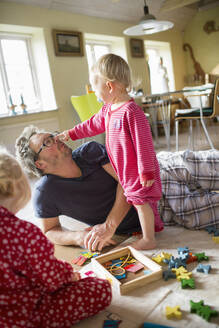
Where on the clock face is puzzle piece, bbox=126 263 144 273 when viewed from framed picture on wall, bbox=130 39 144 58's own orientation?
The puzzle piece is roughly at 12 o'clock from the framed picture on wall.

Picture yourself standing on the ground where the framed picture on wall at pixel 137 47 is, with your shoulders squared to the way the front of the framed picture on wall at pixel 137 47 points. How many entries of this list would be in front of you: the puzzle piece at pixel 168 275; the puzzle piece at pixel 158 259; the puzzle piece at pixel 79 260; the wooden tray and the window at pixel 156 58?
4

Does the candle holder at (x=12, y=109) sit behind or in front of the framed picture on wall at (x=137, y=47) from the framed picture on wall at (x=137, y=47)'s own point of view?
in front

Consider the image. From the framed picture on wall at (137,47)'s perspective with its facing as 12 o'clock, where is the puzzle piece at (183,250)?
The puzzle piece is roughly at 12 o'clock from the framed picture on wall.

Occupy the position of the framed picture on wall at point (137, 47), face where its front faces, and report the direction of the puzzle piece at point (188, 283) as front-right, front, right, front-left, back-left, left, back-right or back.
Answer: front

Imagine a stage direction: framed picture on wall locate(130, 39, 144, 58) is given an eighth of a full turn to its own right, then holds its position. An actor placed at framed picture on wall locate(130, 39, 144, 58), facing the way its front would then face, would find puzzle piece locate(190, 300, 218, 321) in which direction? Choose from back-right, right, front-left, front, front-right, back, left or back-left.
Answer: front-left

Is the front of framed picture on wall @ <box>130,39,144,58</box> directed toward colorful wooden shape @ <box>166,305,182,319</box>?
yes

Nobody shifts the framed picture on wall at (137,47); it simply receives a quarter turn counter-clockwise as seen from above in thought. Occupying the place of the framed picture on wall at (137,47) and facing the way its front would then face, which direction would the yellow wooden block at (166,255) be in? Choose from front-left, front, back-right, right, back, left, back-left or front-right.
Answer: right

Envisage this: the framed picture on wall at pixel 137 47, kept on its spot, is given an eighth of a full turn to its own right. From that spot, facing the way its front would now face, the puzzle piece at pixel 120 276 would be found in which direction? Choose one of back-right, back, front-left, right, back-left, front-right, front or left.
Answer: front-left

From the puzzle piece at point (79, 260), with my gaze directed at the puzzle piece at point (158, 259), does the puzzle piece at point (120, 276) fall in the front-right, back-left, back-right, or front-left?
front-right

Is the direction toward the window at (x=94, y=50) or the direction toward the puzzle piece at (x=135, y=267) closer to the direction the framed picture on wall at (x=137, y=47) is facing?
the puzzle piece

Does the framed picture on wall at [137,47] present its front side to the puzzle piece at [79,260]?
yes

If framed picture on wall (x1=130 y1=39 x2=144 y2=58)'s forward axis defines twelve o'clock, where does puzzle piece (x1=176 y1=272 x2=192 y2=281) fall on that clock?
The puzzle piece is roughly at 12 o'clock from the framed picture on wall.

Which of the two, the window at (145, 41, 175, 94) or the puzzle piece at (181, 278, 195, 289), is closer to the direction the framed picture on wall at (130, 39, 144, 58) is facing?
the puzzle piece

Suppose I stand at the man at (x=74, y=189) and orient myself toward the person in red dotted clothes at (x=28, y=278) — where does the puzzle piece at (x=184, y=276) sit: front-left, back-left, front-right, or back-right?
front-left

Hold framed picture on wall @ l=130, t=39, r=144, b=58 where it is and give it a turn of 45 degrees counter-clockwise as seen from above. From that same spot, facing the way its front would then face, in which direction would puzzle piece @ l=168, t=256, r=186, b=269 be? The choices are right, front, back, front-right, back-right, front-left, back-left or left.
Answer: front-right

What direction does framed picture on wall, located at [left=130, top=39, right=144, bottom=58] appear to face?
toward the camera

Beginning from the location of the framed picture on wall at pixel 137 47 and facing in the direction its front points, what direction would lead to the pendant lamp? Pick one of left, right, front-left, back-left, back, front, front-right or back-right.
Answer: front

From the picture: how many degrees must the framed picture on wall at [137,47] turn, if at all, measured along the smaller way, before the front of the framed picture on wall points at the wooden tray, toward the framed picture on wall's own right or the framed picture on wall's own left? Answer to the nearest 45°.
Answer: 0° — it already faces it

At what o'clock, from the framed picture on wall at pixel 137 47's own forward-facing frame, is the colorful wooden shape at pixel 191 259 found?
The colorful wooden shape is roughly at 12 o'clock from the framed picture on wall.

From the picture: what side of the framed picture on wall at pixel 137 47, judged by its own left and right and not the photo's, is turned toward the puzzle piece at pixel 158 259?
front
